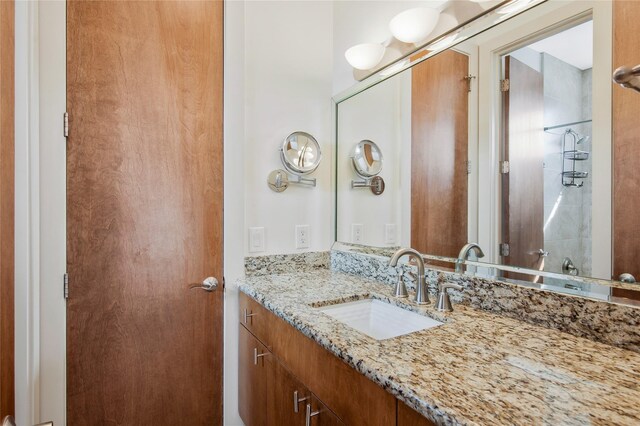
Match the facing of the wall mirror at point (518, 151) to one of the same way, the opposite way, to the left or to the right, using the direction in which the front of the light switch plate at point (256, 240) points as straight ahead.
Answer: to the right

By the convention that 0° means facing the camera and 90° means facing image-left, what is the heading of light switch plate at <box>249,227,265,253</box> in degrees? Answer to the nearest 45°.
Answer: approximately 0°

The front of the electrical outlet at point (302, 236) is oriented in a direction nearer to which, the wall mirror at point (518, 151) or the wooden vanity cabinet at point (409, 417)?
the wooden vanity cabinet

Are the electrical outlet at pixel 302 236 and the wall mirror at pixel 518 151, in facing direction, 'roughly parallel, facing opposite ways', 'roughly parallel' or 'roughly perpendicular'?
roughly perpendicular

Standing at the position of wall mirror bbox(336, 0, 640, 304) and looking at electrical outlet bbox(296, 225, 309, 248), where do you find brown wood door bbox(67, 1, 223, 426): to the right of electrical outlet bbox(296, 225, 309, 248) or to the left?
left

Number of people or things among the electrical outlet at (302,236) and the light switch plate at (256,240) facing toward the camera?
2

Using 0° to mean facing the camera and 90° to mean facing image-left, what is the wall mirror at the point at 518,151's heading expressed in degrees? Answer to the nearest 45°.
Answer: approximately 45°

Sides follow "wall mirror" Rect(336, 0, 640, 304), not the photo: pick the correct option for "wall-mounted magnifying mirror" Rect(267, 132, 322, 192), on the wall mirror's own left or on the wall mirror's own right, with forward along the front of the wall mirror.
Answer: on the wall mirror's own right
